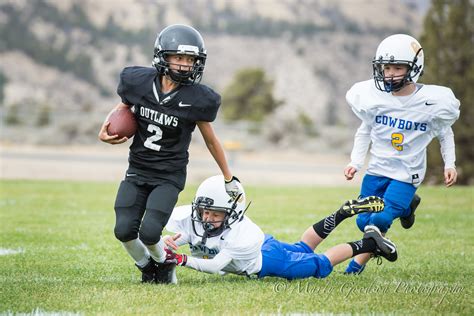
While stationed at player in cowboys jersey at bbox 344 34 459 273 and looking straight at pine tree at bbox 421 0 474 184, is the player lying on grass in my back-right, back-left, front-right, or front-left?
back-left

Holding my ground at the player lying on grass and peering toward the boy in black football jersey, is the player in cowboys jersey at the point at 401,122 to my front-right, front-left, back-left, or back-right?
back-right

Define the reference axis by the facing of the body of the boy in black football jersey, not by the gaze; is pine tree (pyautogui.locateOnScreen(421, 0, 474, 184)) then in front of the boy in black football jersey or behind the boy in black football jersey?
behind

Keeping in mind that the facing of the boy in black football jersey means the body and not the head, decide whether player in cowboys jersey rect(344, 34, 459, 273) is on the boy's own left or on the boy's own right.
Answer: on the boy's own left

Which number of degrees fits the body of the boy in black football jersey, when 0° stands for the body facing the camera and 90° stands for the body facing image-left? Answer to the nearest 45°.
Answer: approximately 0°
